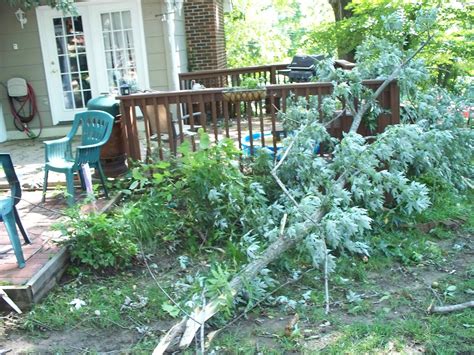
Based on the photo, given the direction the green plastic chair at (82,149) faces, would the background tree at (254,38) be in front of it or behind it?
behind

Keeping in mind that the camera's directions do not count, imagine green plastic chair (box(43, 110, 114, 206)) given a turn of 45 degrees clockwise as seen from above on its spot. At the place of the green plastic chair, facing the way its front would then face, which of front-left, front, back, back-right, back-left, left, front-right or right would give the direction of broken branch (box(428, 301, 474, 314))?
back-left

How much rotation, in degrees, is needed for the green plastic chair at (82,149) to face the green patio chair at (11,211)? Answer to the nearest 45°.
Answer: approximately 45° to its left

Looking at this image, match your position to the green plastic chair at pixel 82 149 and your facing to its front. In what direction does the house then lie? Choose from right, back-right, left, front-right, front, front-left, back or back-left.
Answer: back-right

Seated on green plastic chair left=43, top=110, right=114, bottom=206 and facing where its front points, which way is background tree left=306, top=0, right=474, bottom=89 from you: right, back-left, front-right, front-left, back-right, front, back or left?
back-left

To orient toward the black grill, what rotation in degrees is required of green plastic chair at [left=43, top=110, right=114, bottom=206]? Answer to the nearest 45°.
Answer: approximately 180°

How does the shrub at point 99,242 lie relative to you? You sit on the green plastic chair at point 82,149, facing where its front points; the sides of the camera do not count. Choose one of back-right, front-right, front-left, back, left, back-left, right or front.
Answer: front-left

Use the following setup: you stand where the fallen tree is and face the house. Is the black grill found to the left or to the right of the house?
right

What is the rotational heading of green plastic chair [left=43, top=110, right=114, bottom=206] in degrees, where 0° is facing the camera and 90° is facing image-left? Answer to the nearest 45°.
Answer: approximately 45°

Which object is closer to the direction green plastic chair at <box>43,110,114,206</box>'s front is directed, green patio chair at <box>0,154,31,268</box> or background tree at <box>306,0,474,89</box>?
the green patio chair

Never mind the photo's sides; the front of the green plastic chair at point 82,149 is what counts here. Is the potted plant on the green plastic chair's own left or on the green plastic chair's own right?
on the green plastic chair's own left

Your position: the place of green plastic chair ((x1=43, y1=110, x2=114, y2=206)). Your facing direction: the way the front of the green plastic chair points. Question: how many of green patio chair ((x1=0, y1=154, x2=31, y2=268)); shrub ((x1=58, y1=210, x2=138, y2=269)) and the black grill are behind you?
1
